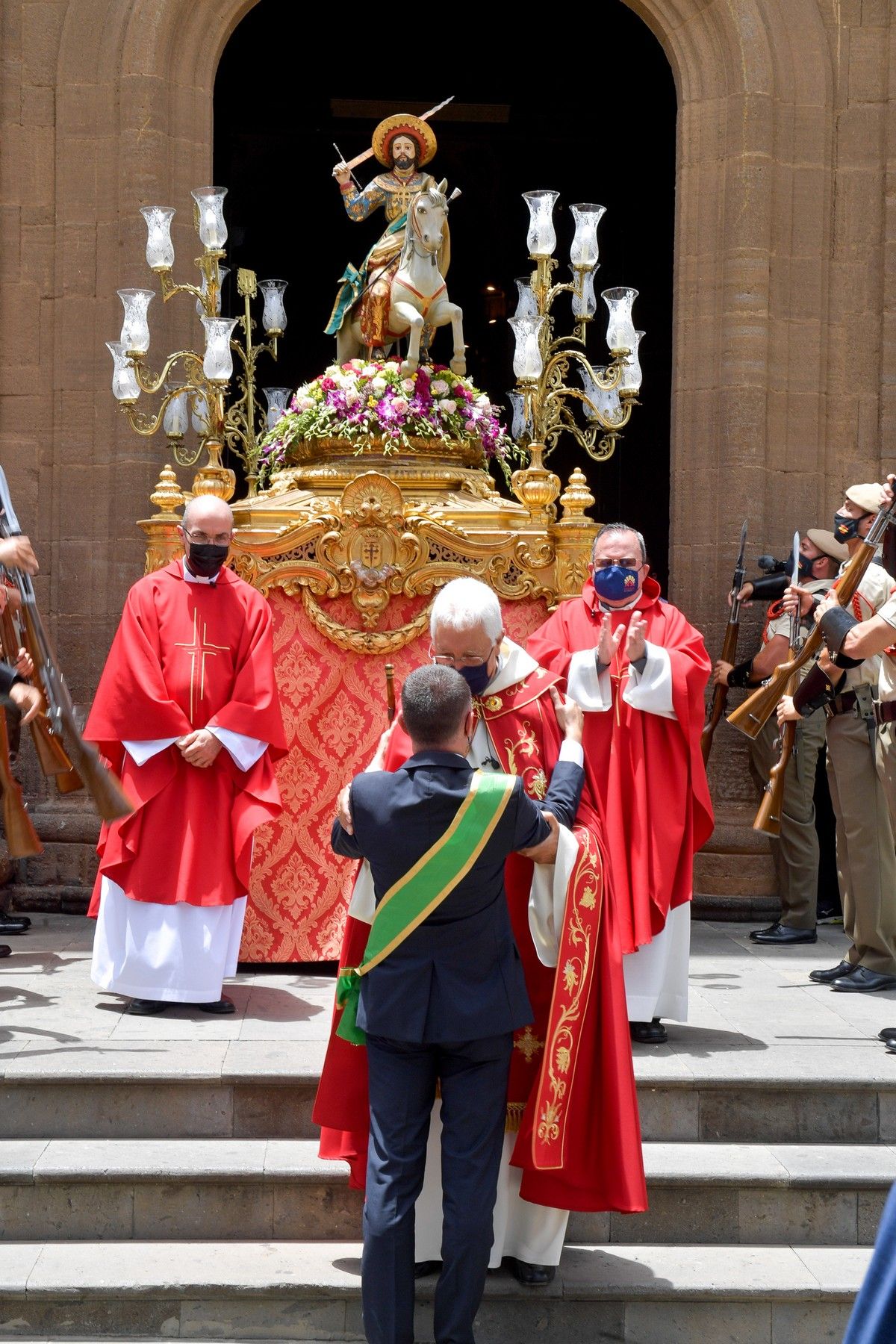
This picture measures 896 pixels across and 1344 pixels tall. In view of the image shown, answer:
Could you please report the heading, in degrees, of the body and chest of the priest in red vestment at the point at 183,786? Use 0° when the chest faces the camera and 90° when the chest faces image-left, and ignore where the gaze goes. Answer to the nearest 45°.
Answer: approximately 0°

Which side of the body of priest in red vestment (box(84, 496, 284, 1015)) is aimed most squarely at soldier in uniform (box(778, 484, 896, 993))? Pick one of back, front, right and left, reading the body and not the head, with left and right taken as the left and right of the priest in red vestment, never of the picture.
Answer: left

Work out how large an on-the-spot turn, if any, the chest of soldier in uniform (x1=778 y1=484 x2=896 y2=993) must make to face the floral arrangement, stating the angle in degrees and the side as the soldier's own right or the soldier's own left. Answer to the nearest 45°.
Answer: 0° — they already face it

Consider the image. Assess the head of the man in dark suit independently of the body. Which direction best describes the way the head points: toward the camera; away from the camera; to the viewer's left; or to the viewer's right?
away from the camera

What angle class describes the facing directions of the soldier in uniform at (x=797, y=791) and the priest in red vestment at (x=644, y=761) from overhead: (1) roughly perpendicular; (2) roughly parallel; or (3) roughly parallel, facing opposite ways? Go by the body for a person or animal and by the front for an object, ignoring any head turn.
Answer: roughly perpendicular

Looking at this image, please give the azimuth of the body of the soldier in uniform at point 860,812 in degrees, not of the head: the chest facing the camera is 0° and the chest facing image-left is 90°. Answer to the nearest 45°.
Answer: approximately 90°

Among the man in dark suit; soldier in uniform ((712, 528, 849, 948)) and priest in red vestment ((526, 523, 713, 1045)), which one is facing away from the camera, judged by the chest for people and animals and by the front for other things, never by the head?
the man in dark suit

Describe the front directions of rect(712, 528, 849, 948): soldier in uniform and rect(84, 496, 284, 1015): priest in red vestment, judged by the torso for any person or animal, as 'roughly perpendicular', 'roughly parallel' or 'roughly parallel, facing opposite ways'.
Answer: roughly perpendicular

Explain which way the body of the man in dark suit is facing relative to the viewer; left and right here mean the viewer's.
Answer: facing away from the viewer

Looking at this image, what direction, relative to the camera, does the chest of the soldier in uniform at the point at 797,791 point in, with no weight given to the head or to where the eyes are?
to the viewer's left

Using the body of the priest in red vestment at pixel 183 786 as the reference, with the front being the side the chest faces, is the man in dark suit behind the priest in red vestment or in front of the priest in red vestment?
in front
